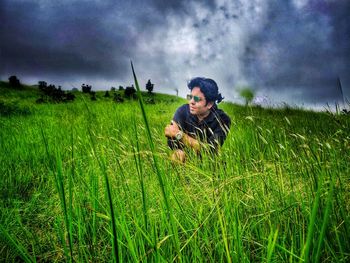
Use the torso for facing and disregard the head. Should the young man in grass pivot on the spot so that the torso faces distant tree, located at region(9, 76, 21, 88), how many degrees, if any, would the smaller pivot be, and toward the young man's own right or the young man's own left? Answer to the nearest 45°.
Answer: approximately 90° to the young man's own right

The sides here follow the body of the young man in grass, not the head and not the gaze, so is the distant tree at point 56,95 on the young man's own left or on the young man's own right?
on the young man's own right

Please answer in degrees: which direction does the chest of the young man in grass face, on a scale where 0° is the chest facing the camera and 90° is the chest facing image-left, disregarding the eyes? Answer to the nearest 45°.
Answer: approximately 45°
